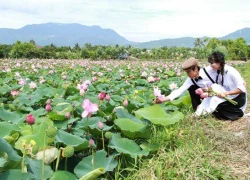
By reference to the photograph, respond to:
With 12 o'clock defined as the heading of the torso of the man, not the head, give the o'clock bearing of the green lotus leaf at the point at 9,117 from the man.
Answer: The green lotus leaf is roughly at 12 o'clock from the man.

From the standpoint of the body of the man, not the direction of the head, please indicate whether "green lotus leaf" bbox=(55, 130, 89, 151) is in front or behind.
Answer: in front

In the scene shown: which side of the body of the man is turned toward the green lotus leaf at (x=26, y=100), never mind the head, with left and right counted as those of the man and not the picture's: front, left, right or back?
front

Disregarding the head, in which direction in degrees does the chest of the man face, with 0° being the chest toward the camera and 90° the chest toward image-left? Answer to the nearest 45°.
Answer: approximately 45°

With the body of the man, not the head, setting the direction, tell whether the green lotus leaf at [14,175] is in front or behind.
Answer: in front

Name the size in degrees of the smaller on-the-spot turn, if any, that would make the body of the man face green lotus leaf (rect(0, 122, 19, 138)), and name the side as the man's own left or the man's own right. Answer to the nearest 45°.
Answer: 0° — they already face it

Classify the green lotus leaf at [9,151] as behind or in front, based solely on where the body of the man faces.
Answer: in front
